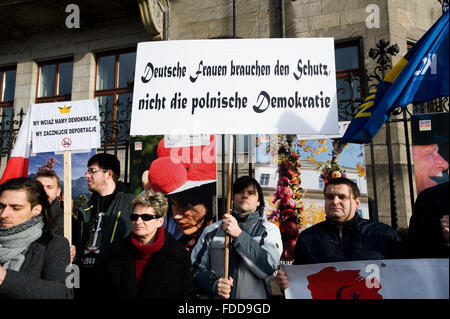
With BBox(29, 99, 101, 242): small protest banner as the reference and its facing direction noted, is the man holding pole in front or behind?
in front

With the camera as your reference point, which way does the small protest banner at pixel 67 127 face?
facing the viewer

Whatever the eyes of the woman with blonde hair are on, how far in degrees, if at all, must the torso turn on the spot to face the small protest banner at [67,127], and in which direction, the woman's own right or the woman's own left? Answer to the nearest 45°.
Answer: approximately 90° to the woman's own right

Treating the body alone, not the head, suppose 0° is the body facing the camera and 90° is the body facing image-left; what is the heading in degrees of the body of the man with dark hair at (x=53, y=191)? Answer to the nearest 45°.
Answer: approximately 45°

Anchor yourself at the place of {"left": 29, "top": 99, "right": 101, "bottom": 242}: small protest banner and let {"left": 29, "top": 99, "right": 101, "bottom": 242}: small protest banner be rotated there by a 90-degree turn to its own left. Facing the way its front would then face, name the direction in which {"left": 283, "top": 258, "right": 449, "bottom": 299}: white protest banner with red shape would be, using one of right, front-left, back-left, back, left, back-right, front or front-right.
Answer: front-right

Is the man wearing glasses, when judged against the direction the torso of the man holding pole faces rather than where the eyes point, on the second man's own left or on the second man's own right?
on the second man's own right

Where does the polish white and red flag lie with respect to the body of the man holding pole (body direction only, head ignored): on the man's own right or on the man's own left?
on the man's own right

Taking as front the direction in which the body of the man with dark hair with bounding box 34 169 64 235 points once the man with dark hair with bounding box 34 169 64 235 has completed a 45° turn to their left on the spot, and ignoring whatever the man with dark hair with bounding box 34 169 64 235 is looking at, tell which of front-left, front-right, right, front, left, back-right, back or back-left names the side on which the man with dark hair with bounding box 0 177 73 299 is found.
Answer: front

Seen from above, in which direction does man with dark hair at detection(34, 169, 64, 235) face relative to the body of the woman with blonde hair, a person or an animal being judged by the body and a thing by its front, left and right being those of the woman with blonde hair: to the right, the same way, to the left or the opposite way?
the same way

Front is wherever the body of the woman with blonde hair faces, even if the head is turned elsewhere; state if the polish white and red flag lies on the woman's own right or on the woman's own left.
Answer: on the woman's own right

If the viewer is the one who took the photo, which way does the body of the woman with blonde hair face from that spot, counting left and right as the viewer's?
facing the viewer and to the left of the viewer

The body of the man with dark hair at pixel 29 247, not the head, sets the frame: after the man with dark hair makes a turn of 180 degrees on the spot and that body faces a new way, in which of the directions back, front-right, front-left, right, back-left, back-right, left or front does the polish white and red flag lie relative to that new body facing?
front-left

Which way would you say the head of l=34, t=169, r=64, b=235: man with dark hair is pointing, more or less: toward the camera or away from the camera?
toward the camera

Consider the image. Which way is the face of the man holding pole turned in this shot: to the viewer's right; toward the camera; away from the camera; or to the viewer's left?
toward the camera

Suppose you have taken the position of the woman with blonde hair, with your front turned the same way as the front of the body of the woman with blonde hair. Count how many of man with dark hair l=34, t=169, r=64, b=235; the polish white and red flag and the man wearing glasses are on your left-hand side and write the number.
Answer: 0

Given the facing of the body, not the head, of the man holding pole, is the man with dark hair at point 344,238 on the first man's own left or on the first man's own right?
on the first man's own left

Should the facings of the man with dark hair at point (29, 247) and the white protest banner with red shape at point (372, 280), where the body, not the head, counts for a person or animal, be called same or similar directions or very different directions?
same or similar directions
